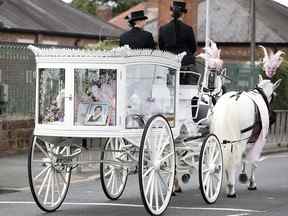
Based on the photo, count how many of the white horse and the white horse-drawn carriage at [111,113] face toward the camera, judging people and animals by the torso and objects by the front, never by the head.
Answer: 0

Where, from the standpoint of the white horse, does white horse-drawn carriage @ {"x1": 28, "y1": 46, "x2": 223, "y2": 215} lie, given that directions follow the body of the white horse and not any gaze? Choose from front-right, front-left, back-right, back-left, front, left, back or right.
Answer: back

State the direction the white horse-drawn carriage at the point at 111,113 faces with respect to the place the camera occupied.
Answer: facing away from the viewer and to the right of the viewer

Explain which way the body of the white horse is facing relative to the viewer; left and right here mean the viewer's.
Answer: facing away from the viewer and to the right of the viewer
